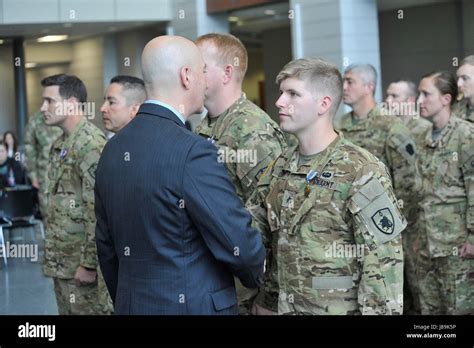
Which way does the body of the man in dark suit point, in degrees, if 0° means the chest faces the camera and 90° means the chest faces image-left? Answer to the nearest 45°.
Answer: approximately 225°

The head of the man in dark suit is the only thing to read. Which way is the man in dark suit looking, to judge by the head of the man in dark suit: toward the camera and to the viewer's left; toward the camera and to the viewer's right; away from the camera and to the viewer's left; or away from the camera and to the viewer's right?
away from the camera and to the viewer's right

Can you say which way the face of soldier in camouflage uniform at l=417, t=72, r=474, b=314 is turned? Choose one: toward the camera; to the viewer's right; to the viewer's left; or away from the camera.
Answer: to the viewer's left

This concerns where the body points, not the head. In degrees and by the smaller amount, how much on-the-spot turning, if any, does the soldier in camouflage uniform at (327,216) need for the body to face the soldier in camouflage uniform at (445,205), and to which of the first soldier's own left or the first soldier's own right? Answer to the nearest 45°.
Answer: approximately 135° to the first soldier's own right

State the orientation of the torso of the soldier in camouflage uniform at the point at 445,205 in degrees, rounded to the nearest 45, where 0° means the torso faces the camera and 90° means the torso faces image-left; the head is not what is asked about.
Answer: approximately 45°
